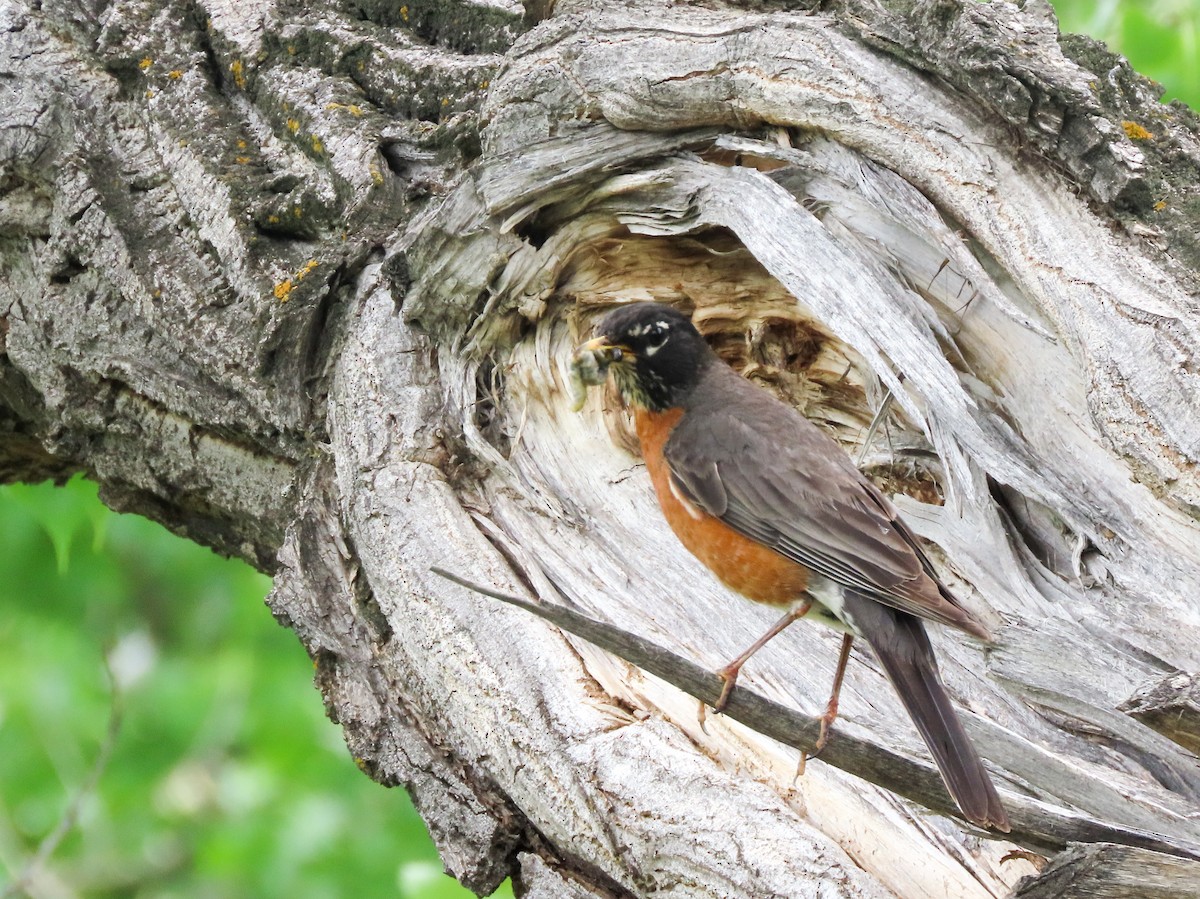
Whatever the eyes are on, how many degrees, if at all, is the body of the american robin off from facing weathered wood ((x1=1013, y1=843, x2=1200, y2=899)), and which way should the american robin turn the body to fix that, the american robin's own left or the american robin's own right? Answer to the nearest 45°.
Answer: approximately 135° to the american robin's own left

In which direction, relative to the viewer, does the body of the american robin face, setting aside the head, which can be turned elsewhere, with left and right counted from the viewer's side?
facing to the left of the viewer

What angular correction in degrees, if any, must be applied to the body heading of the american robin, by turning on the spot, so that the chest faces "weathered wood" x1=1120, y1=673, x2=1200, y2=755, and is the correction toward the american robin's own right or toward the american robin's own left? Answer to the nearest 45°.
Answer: approximately 135° to the american robin's own left
